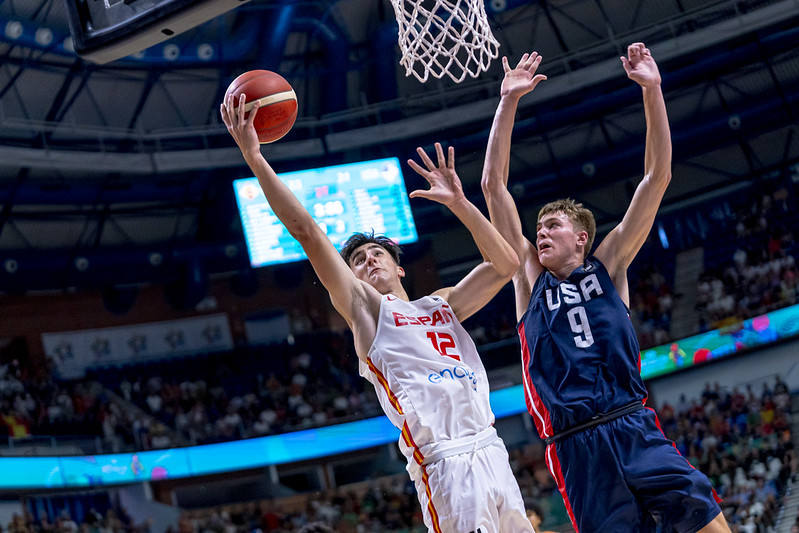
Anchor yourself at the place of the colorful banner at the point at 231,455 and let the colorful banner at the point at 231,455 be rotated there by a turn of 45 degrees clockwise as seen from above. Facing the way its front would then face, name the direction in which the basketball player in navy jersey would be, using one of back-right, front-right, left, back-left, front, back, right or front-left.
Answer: front-left

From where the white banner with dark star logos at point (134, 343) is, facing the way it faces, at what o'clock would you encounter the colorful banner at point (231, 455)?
the colorful banner at point (231, 455) is roughly at 11 o'clock from the white banner with dark star logos at point (134, 343).

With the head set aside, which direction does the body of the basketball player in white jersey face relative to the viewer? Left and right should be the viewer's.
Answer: facing the viewer and to the right of the viewer

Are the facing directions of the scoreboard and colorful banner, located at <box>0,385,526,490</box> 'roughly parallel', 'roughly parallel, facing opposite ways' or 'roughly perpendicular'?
roughly parallel

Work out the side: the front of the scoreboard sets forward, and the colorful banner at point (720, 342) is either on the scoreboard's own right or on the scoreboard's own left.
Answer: on the scoreboard's own left

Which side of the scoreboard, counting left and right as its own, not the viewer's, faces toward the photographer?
front

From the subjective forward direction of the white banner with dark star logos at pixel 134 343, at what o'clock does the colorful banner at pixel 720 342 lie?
the colorful banner at pixel 720 342 is roughly at 10 o'clock from the white banner with dark star logos at pixel 134 343.

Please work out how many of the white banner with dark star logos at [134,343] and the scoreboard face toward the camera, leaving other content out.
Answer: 2

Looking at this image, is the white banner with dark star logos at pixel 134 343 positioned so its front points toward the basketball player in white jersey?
yes

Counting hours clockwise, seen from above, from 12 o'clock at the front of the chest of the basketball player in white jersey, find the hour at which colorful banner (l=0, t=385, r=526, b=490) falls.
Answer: The colorful banner is roughly at 7 o'clock from the basketball player in white jersey.

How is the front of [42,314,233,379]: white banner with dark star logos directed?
toward the camera

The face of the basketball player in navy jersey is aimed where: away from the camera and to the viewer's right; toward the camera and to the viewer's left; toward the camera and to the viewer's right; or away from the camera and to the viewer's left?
toward the camera and to the viewer's left

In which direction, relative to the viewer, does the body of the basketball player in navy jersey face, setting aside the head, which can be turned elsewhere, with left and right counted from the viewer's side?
facing the viewer
